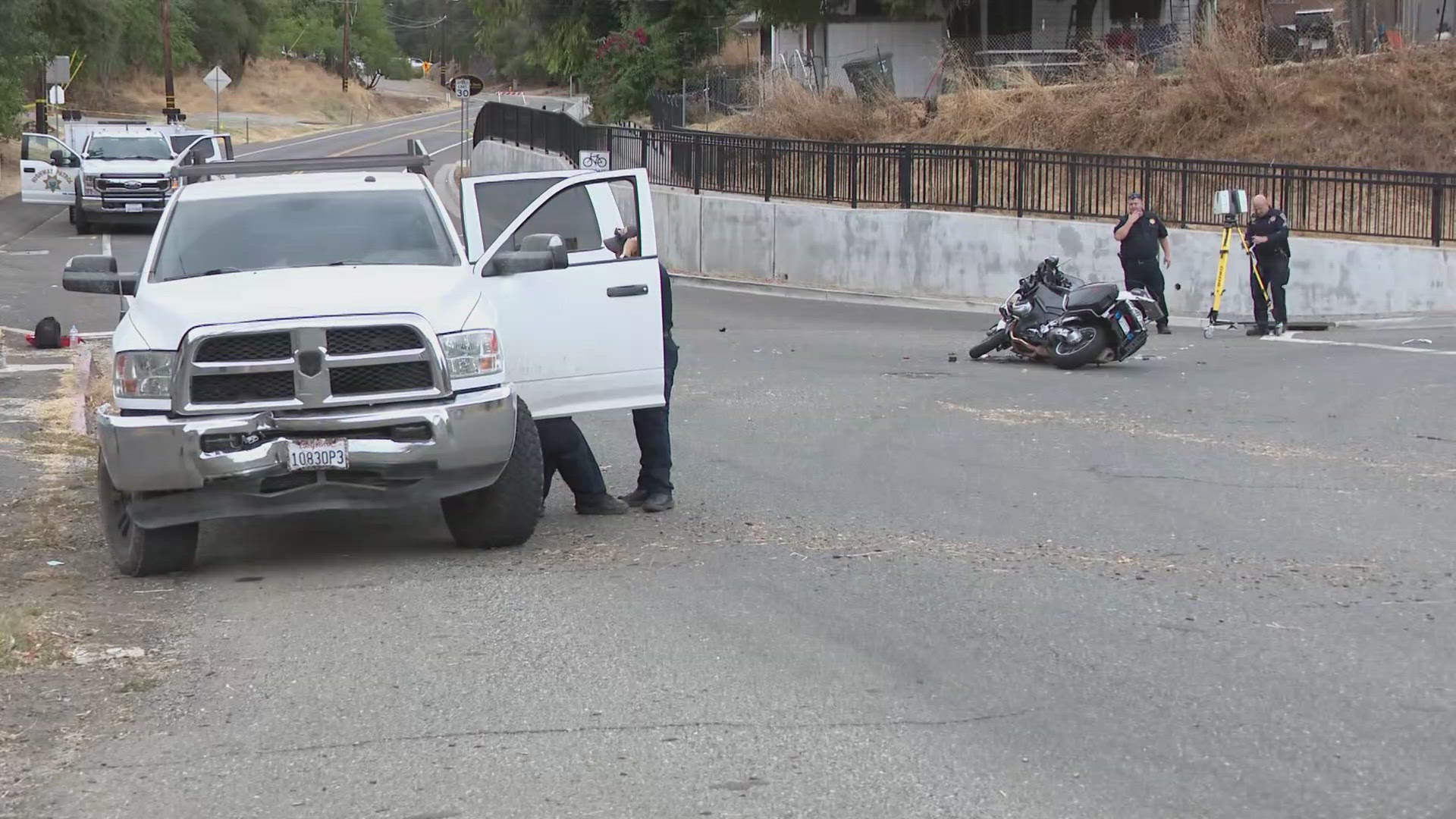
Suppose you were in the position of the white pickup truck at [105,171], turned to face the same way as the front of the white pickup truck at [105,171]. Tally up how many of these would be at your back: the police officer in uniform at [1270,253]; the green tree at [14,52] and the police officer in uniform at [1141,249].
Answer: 1

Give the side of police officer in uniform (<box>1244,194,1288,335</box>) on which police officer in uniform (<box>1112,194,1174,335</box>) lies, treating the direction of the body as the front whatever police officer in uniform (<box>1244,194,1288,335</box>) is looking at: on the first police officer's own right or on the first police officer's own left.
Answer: on the first police officer's own right

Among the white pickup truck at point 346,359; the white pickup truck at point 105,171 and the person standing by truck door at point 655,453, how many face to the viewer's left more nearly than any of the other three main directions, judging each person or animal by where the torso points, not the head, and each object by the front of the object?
1

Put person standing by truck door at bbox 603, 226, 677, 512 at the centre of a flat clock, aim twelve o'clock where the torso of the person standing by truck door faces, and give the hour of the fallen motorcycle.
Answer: The fallen motorcycle is roughly at 4 o'clock from the person standing by truck door.

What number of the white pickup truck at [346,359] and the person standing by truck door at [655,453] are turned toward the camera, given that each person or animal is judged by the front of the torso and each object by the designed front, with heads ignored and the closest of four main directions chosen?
1

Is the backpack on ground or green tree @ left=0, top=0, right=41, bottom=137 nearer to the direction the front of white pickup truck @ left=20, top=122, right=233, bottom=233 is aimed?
the backpack on ground

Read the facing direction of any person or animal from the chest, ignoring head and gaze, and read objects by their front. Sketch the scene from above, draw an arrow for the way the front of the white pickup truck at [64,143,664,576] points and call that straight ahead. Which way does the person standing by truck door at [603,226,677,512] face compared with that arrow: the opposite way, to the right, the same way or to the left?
to the right

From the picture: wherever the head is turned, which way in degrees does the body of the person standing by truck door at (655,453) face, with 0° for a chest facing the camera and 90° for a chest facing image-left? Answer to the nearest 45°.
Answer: approximately 90°

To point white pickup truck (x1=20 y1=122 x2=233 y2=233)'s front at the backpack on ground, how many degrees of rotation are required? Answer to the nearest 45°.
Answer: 0° — it already faces it

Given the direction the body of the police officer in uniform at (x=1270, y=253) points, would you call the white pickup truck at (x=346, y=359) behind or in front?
in front
